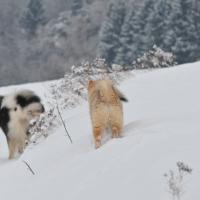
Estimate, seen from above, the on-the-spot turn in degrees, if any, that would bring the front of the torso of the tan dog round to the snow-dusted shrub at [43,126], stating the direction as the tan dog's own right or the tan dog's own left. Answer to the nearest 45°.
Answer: approximately 45° to the tan dog's own left

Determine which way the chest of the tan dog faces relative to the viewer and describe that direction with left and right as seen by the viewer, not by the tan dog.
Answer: facing away from the viewer

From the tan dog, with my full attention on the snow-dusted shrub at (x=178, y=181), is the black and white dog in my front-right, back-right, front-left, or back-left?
back-right

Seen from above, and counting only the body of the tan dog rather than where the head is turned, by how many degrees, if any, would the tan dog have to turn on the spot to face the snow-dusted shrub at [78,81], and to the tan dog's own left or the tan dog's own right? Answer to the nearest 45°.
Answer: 0° — it already faces it

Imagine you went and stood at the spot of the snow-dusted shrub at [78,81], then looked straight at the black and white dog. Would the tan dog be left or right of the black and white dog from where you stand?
left

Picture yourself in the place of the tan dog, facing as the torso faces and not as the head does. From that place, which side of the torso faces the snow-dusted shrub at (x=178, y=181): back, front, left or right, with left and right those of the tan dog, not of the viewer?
back

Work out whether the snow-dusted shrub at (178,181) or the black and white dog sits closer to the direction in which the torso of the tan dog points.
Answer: the black and white dog

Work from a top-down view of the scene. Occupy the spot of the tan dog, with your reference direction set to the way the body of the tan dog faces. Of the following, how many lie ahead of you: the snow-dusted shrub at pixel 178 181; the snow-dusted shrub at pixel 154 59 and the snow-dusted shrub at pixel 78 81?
2

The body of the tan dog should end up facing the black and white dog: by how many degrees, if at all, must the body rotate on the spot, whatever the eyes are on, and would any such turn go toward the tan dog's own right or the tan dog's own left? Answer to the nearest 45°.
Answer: approximately 45° to the tan dog's own left
